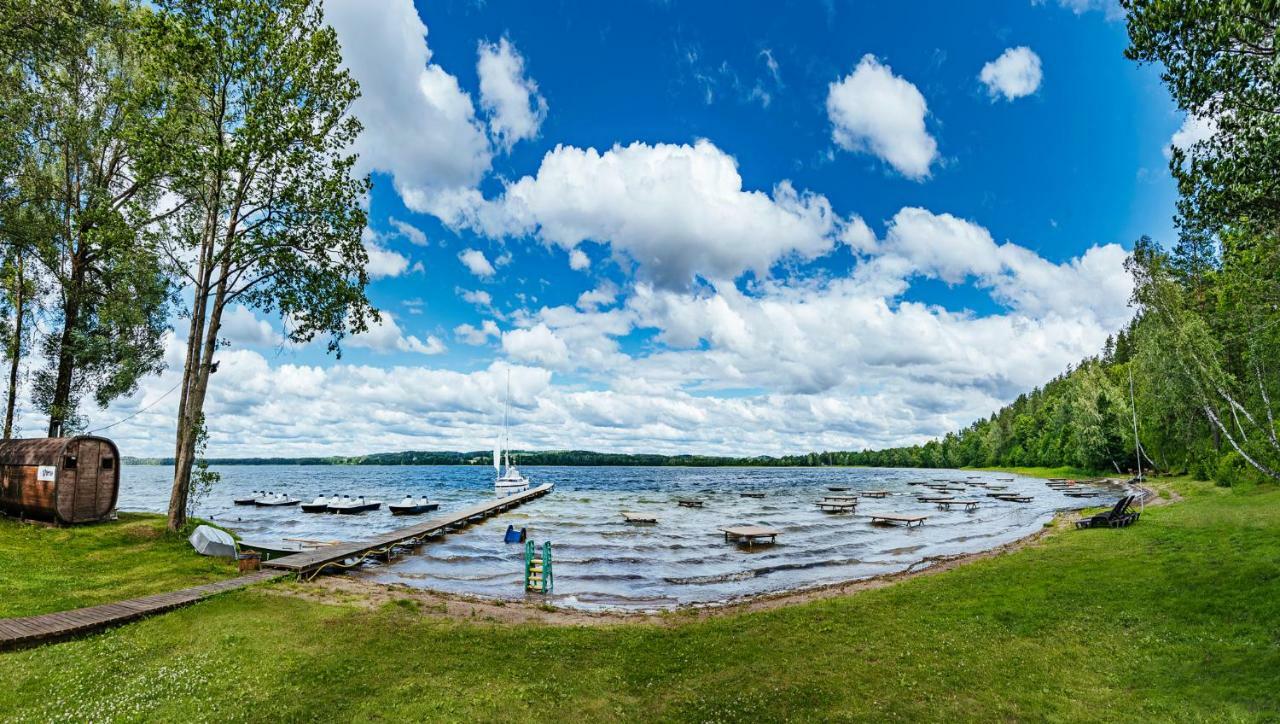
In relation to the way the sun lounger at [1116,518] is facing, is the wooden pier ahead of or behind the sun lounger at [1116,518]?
ahead

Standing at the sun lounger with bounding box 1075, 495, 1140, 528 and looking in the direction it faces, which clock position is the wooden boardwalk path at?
The wooden boardwalk path is roughly at 10 o'clock from the sun lounger.

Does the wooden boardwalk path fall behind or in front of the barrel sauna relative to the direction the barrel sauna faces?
in front

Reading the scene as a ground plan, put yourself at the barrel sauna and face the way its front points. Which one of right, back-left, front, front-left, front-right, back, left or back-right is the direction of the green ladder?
front

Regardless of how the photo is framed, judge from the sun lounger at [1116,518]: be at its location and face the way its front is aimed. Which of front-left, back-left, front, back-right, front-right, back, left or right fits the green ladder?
front-left

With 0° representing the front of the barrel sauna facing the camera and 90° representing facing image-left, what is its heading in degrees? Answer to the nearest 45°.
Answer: approximately 315°

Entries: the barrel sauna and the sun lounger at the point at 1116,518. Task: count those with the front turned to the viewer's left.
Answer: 1

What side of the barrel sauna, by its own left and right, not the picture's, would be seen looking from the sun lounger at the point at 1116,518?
front

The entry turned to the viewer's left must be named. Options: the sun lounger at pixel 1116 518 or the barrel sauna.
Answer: the sun lounger

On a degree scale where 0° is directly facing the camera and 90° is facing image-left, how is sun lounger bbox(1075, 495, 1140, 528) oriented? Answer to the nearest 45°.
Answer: approximately 90°
